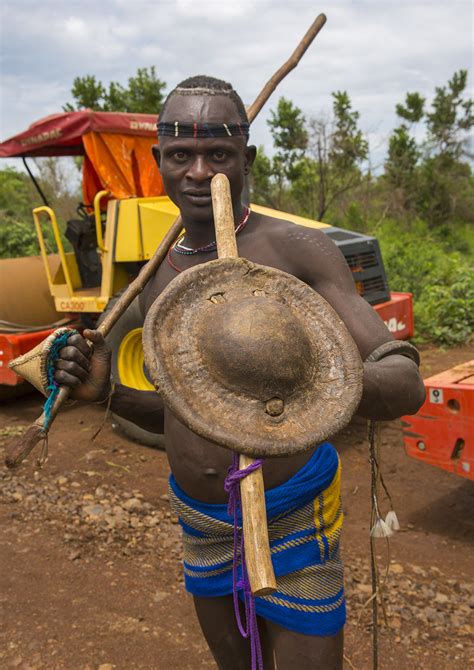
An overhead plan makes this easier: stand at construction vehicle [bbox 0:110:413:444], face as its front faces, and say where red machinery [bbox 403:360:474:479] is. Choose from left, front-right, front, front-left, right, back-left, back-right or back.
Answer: left

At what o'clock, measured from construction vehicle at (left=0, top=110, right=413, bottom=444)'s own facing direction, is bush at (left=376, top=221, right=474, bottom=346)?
The bush is roughly at 6 o'clock from the construction vehicle.

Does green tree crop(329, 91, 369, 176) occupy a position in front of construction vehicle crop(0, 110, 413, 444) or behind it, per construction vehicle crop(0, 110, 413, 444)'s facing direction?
behind

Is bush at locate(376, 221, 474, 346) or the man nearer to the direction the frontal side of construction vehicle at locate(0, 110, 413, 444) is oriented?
the man

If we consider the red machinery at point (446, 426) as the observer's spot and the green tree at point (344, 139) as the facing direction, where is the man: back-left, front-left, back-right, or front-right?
back-left

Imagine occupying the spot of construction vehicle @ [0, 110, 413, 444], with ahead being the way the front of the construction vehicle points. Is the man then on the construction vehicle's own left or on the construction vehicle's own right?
on the construction vehicle's own left
